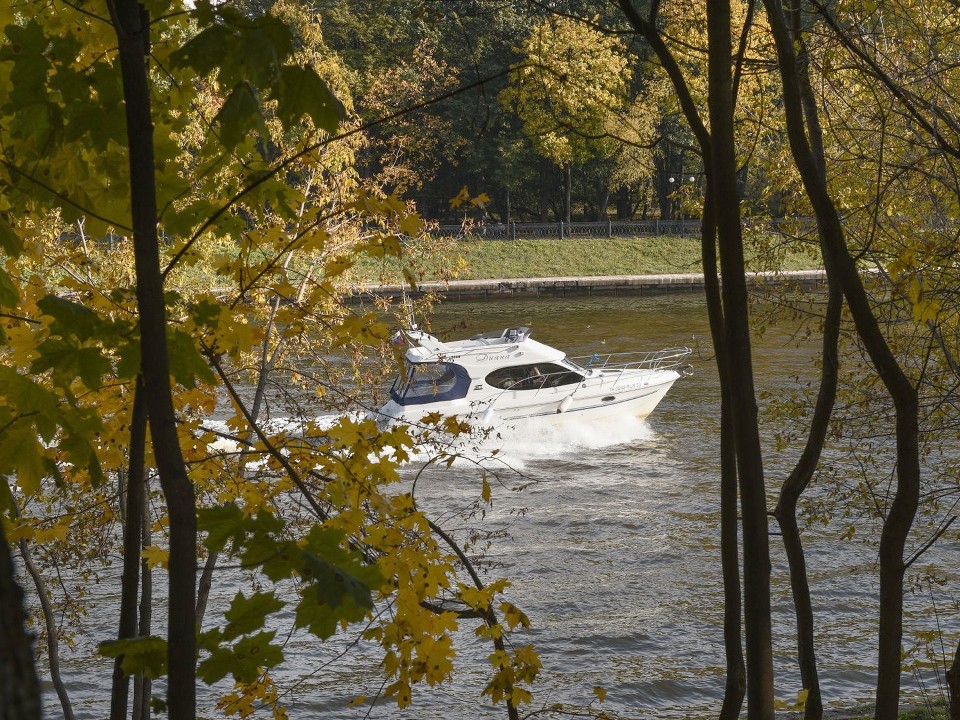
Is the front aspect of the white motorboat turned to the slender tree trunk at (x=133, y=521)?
no

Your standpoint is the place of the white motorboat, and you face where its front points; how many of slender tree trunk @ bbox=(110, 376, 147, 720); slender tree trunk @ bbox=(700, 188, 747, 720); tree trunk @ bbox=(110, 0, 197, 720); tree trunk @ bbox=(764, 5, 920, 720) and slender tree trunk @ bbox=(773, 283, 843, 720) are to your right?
5

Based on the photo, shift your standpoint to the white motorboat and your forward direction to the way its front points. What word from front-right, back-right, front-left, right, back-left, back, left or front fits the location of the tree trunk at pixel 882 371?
right

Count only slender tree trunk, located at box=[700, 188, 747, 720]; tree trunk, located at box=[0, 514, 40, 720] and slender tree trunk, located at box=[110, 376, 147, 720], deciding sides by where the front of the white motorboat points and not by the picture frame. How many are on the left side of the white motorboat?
0

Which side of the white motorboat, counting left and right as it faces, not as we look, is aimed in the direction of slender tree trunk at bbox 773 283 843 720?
right

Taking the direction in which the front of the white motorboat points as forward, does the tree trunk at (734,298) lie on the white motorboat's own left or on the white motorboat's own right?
on the white motorboat's own right

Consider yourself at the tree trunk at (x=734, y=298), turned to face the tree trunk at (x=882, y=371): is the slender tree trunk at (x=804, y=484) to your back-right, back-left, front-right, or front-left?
front-left

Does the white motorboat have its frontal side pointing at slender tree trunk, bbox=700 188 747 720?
no

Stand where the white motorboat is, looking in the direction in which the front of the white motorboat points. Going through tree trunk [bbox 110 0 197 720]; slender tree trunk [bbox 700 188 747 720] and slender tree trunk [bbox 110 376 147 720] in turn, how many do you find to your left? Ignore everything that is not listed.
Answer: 0

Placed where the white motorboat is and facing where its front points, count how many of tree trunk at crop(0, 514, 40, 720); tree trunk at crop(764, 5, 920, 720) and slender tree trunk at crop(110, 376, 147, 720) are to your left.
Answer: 0

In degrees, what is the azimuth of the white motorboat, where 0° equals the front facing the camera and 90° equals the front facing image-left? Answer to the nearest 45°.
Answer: approximately 270°

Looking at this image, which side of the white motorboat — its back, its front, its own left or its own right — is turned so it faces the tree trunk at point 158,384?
right

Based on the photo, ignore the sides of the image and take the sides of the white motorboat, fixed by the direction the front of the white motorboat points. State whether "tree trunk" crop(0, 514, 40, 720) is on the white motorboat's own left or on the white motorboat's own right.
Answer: on the white motorboat's own right
